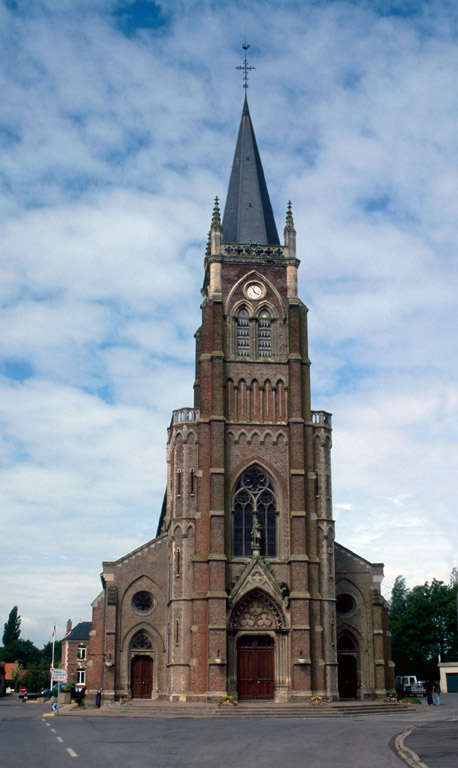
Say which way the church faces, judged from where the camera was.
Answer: facing the viewer
